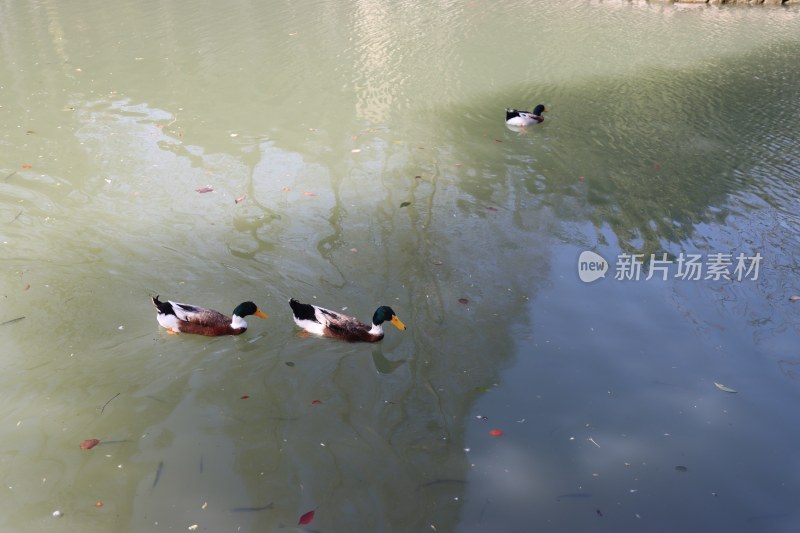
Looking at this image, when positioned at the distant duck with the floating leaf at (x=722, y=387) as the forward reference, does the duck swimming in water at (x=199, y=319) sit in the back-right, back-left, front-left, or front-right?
front-right

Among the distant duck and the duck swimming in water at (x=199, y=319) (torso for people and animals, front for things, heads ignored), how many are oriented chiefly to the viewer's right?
2

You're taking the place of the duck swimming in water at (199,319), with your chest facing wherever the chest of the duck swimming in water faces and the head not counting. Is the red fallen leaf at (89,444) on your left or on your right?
on your right

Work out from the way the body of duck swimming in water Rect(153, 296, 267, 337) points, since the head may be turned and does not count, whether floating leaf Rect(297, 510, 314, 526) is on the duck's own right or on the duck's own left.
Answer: on the duck's own right

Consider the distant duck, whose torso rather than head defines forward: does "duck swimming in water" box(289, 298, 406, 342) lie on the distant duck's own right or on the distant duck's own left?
on the distant duck's own right

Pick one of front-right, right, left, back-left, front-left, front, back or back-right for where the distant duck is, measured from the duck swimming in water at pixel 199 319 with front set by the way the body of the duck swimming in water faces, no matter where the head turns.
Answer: front-left

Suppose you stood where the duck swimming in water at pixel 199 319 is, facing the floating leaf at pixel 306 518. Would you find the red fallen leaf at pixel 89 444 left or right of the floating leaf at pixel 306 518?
right

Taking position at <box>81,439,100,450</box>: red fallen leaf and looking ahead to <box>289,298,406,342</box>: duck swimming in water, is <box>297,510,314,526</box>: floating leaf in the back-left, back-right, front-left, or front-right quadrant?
front-right

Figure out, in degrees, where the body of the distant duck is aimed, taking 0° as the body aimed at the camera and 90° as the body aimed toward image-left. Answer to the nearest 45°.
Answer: approximately 270°

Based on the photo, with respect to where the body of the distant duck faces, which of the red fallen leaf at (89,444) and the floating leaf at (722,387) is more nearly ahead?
the floating leaf

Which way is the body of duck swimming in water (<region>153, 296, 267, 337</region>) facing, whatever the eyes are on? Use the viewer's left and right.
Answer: facing to the right of the viewer

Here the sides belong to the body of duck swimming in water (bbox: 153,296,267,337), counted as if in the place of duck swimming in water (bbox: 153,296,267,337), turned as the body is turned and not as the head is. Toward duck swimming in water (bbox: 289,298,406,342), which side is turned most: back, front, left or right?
front

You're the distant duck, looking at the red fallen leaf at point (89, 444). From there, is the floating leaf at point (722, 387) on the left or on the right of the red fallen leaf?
left

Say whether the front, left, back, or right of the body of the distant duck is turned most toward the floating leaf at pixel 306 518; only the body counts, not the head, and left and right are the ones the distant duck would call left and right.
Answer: right

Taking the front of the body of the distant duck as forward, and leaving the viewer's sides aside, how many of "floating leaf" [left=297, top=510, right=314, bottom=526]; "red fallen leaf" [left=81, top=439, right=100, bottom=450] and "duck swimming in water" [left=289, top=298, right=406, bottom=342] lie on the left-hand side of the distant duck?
0

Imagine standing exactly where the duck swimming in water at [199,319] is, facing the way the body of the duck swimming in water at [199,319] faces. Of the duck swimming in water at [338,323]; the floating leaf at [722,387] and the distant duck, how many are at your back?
0

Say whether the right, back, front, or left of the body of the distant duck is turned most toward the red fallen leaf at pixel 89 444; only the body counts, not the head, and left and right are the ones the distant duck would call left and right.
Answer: right

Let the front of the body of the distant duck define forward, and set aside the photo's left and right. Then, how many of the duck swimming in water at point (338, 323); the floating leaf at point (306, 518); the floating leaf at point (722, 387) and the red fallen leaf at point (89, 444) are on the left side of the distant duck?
0

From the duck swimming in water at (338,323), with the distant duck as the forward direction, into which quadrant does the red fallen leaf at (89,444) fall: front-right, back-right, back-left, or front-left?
back-left
